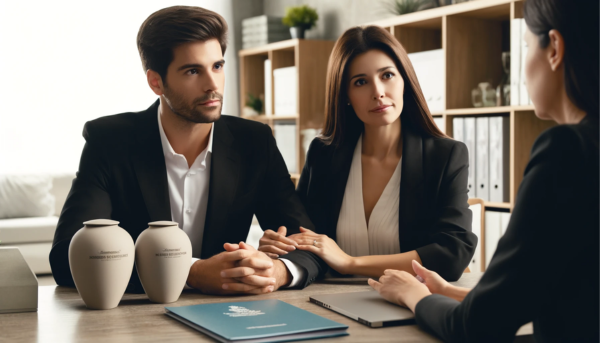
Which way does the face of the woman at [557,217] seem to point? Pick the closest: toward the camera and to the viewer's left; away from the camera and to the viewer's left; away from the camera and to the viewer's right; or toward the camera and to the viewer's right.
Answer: away from the camera and to the viewer's left

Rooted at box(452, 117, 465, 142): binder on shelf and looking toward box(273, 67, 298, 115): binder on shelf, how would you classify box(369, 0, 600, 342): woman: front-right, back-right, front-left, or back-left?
back-left

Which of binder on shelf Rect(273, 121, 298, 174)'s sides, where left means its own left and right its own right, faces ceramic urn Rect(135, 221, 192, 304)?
front

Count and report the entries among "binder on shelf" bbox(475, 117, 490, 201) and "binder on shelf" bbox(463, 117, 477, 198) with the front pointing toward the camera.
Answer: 2

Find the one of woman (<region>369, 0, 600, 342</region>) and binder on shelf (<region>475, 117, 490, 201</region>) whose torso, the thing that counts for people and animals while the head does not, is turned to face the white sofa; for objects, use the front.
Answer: the woman

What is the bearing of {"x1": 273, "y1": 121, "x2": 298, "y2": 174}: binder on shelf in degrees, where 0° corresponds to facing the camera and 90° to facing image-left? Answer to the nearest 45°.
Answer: approximately 0°

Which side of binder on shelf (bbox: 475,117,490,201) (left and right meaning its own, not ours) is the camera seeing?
front

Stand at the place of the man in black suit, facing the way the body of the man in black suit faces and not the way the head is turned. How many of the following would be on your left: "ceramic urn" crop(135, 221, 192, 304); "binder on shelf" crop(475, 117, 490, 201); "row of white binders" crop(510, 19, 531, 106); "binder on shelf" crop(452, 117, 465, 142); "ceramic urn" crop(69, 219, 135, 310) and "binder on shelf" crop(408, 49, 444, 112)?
4

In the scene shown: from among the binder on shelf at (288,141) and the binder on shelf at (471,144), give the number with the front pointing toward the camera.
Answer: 2

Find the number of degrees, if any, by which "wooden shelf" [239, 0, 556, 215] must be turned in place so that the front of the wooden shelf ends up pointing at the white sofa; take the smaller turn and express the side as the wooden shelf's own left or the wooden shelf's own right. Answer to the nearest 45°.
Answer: approximately 45° to the wooden shelf's own right

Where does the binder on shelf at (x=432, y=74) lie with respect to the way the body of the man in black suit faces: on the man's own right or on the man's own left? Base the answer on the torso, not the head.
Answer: on the man's own left

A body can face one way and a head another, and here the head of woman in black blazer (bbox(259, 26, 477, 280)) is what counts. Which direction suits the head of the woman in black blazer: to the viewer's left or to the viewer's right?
to the viewer's right

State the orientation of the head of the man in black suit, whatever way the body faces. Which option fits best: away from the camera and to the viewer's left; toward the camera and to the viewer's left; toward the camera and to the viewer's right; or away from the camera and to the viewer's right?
toward the camera and to the viewer's right
